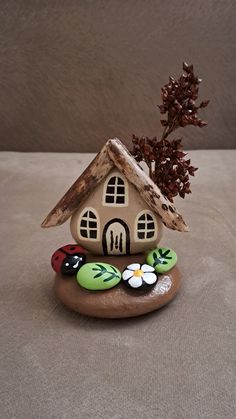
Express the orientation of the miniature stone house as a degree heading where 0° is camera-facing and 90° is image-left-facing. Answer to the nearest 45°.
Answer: approximately 0°

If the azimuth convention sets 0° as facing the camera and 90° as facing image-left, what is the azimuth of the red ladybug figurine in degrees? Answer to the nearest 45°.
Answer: approximately 315°

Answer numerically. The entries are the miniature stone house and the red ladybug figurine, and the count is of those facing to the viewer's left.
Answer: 0
